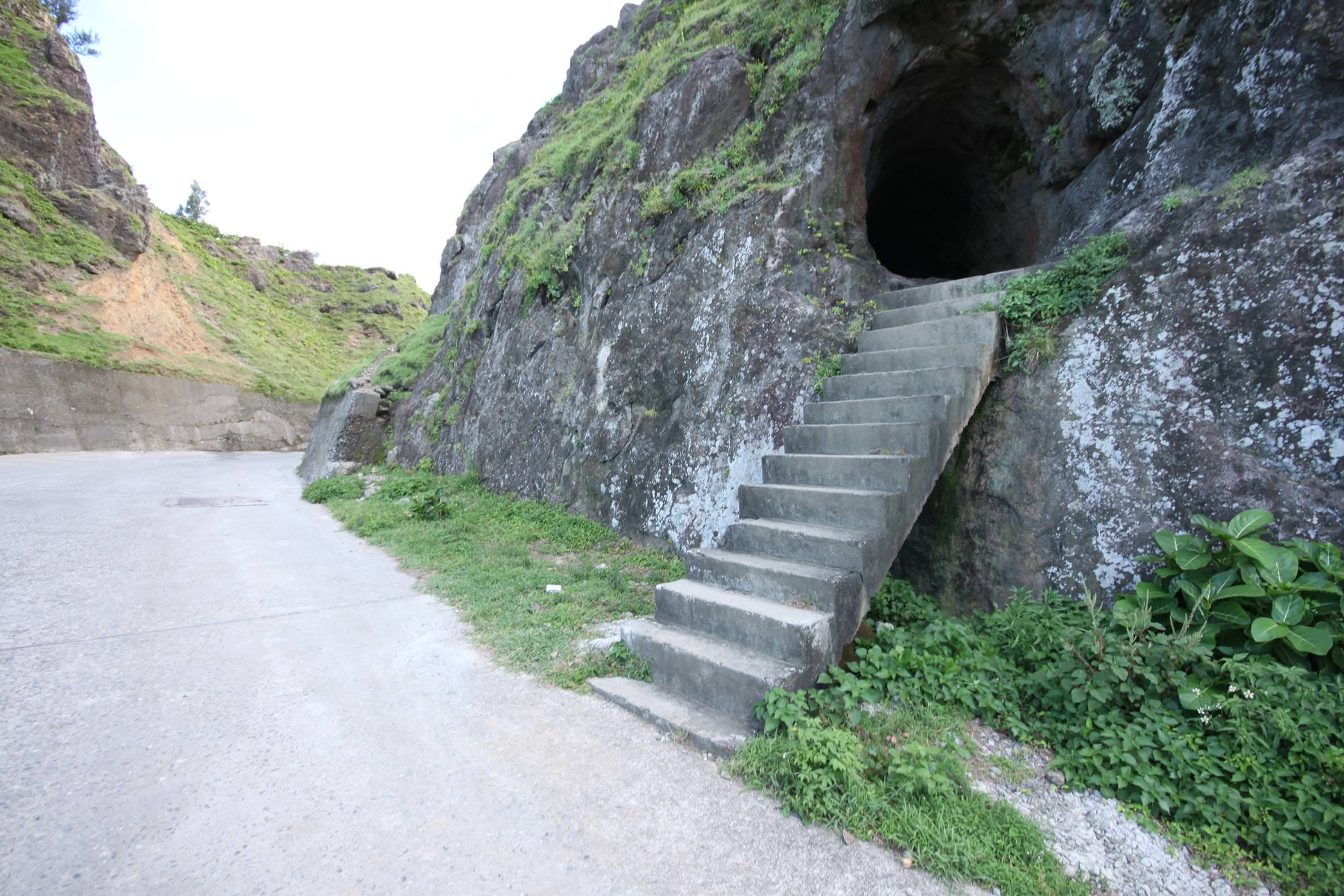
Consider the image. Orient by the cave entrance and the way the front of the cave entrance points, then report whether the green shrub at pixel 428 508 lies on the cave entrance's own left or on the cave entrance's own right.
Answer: on the cave entrance's own right

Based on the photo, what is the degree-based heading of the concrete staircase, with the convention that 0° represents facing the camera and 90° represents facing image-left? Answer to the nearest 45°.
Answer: approximately 45°

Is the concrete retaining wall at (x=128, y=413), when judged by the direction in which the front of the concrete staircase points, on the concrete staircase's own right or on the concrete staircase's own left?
on the concrete staircase's own right

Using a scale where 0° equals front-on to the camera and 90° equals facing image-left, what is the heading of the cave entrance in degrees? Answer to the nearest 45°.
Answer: approximately 0°

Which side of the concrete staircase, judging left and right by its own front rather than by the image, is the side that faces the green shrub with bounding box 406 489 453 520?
right
